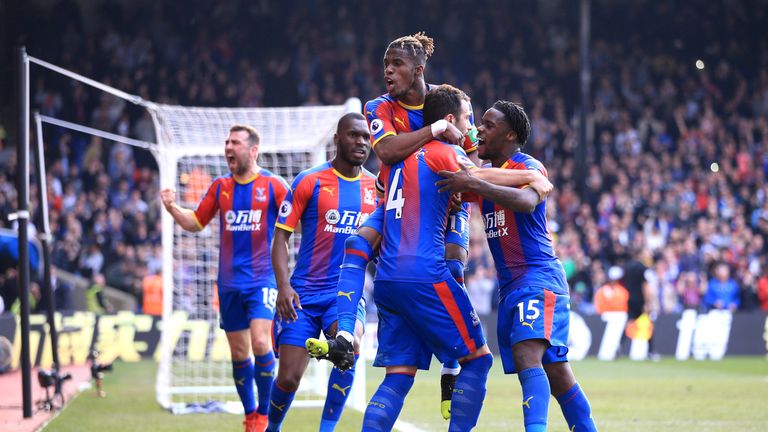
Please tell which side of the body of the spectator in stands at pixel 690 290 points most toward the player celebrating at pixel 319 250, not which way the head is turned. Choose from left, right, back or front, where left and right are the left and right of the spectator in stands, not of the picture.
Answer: front

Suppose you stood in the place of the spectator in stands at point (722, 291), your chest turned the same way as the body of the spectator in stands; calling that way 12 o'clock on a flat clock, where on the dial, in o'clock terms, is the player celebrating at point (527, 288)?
The player celebrating is roughly at 12 o'clock from the spectator in stands.

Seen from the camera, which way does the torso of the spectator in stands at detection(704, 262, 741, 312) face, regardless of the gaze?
toward the camera

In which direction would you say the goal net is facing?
to the viewer's right

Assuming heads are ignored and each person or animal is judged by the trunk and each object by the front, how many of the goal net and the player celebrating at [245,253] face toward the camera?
1

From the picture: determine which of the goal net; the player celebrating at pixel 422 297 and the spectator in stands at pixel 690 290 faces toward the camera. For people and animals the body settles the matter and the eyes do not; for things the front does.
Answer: the spectator in stands

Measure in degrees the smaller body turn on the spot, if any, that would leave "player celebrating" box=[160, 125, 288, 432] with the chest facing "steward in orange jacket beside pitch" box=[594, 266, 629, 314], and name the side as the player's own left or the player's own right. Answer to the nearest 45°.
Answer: approximately 135° to the player's own left

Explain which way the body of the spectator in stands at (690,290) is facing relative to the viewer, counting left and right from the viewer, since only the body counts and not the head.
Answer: facing the viewer

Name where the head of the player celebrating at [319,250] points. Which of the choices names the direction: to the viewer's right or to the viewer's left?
to the viewer's right

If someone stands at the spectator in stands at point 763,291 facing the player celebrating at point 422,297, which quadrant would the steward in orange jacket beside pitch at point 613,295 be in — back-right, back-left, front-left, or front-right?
front-right

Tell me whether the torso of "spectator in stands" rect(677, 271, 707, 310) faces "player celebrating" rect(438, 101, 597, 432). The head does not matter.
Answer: yes

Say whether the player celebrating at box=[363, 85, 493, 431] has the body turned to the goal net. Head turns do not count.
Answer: no
